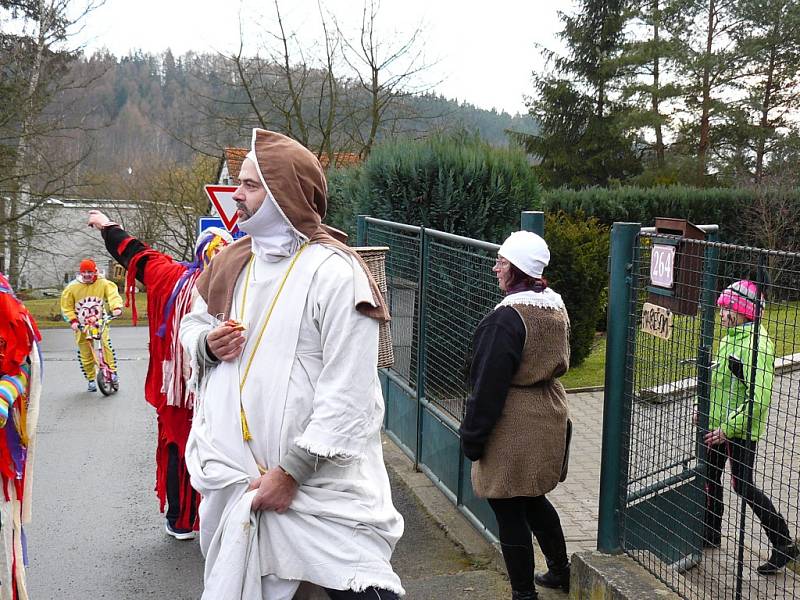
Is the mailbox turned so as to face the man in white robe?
yes

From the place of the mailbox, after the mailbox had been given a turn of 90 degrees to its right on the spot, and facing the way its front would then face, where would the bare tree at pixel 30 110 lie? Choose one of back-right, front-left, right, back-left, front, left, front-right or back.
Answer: front

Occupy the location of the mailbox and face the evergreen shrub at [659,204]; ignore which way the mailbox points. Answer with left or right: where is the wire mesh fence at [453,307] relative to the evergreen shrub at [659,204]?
left

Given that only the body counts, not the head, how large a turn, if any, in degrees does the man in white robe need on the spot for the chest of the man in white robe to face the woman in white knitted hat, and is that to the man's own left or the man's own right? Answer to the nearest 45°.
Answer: approximately 180°

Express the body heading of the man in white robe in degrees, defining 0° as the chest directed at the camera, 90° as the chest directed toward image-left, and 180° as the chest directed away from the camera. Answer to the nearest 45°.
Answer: approximately 45°

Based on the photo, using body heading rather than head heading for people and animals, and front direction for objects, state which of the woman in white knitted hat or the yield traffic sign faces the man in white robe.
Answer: the yield traffic sign

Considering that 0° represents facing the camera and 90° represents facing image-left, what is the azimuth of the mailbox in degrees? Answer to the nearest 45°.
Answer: approximately 45°

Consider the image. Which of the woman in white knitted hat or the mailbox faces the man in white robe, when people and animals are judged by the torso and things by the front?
the mailbox

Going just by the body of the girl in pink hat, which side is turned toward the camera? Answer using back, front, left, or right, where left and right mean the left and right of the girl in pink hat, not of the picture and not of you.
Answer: left

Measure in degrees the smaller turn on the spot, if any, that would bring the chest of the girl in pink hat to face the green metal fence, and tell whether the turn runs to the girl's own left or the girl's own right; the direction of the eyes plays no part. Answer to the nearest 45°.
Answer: approximately 45° to the girl's own right

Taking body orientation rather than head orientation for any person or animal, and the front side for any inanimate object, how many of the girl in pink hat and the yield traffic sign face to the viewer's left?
1

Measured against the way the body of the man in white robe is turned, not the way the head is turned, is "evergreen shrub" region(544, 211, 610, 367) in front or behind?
behind

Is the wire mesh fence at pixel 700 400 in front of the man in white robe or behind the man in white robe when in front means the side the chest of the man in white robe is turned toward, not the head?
behind

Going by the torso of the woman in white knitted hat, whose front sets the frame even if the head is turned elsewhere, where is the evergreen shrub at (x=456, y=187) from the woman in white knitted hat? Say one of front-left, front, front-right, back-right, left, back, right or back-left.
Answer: front-right

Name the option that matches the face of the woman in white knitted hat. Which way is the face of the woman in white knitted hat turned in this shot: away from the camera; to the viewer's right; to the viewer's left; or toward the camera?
to the viewer's left
